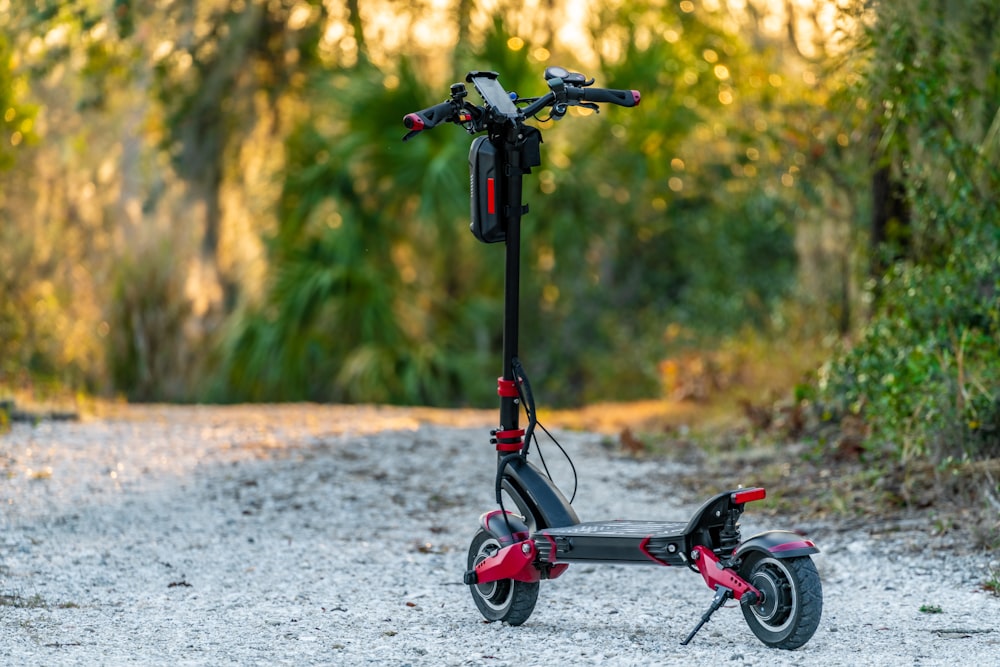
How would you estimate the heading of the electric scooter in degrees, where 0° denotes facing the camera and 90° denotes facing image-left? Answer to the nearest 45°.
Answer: approximately 135°
